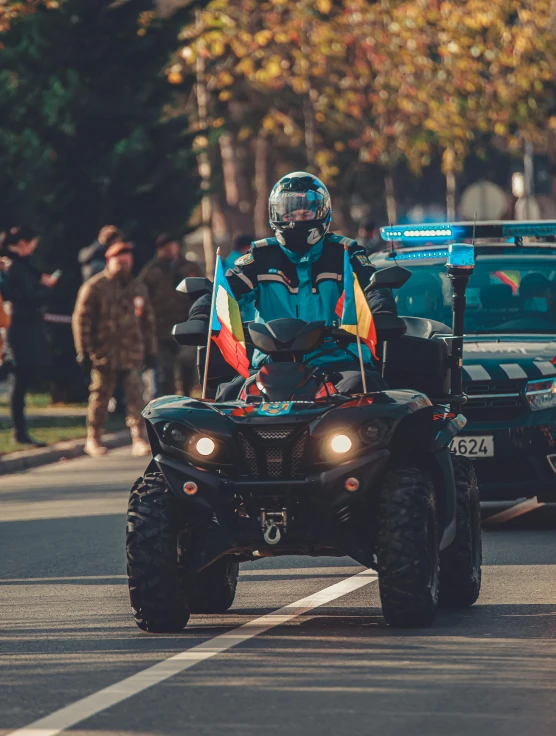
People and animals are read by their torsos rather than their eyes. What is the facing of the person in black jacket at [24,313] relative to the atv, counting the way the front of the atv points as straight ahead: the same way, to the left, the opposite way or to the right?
to the left

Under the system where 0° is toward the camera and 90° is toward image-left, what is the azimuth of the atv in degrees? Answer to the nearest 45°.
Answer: approximately 0°

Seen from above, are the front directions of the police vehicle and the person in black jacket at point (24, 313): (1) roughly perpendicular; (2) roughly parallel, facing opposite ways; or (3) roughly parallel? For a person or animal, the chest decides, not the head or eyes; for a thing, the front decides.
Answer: roughly perpendicular

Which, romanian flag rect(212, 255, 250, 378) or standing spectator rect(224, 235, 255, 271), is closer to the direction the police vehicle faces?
the romanian flag

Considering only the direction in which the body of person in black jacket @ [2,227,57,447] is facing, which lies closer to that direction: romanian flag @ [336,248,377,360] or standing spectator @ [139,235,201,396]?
the standing spectator
